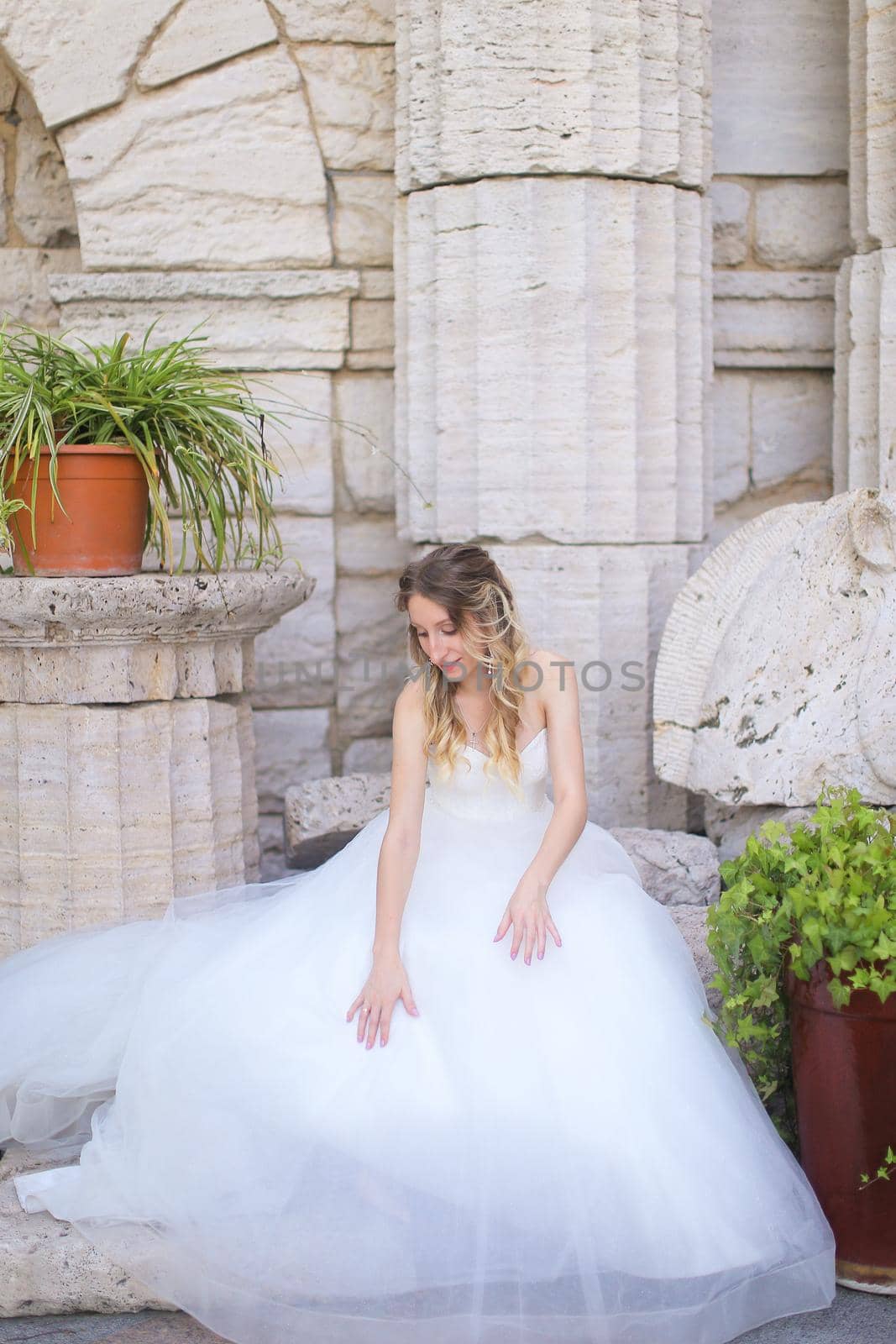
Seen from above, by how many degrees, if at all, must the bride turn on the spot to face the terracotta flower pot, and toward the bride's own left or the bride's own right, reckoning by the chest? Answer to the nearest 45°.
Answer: approximately 135° to the bride's own right

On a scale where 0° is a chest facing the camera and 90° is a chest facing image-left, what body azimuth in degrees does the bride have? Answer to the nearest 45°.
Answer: approximately 0°

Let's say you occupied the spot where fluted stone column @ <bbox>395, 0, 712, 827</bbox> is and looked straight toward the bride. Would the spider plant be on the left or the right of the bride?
right

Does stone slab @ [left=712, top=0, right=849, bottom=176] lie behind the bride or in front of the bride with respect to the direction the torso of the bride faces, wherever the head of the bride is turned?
behind

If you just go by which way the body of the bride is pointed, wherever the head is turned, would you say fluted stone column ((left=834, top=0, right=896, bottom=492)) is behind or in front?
behind

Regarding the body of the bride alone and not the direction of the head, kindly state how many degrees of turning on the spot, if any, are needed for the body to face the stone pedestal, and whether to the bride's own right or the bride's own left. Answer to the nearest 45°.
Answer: approximately 135° to the bride's own right

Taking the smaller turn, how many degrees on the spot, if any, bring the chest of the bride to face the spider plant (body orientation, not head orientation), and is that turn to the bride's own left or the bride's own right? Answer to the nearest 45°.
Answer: approximately 135° to the bride's own right

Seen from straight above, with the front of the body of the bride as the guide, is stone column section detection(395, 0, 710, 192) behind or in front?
behind
